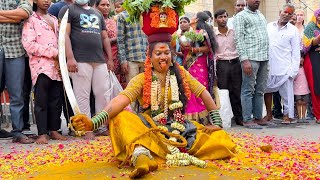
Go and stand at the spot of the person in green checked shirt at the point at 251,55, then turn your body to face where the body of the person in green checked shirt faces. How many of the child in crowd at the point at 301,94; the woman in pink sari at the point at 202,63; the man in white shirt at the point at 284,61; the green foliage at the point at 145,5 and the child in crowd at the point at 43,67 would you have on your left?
2

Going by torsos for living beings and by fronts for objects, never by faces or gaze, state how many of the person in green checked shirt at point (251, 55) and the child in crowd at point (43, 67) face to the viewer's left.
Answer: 0

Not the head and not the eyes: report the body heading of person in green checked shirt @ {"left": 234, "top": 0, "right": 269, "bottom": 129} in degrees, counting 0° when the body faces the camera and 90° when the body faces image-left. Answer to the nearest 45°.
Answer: approximately 315°

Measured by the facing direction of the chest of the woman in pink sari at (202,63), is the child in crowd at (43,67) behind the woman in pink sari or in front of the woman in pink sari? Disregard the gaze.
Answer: in front

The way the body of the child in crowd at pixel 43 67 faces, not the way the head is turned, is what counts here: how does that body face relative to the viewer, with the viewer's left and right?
facing the viewer and to the right of the viewer

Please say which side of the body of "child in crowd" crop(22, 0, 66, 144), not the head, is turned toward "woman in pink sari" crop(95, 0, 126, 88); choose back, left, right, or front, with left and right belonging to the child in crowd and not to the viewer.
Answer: left

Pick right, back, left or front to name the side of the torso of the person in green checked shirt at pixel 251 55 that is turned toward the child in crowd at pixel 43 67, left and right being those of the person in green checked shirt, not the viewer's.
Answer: right

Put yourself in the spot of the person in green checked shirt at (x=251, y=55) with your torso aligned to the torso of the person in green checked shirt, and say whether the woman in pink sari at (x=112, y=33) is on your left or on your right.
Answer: on your right

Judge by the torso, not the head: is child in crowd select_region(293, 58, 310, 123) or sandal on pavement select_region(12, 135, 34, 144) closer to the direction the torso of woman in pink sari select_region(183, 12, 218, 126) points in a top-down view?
the sandal on pavement

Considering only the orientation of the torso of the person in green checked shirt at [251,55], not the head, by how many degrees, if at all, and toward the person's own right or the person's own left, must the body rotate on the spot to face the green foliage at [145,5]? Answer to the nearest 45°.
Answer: approximately 45° to the person's own right
